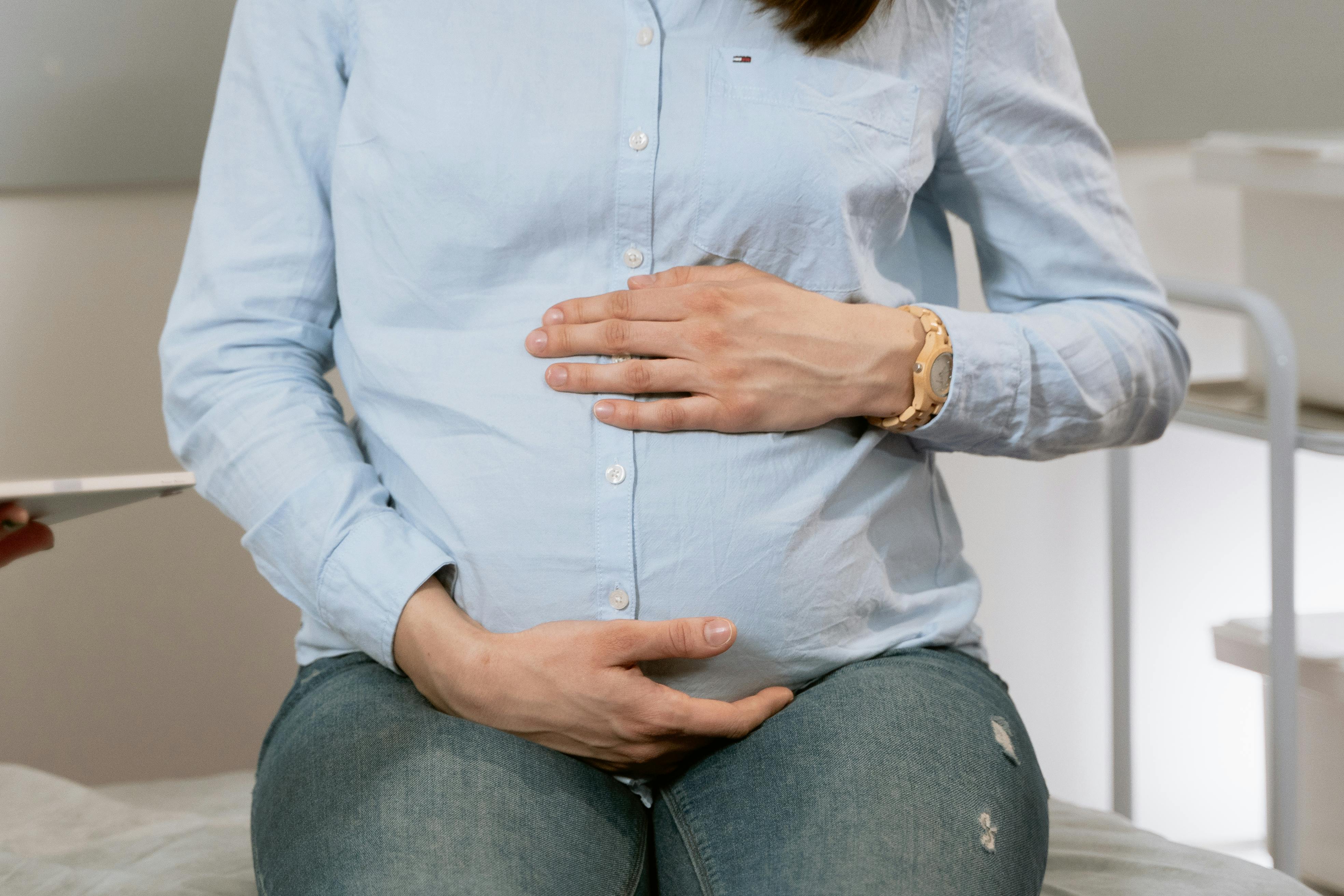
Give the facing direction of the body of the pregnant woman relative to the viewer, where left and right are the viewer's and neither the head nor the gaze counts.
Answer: facing the viewer

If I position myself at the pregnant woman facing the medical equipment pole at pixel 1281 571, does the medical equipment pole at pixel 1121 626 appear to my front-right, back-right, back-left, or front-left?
front-left

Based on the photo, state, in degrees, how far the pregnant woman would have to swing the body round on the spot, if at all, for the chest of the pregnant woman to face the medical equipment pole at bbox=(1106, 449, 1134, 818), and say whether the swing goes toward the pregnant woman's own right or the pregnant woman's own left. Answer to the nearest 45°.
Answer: approximately 135° to the pregnant woman's own left

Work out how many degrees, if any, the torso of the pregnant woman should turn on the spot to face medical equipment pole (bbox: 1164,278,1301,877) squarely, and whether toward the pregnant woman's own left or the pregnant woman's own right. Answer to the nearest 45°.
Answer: approximately 135° to the pregnant woman's own left
